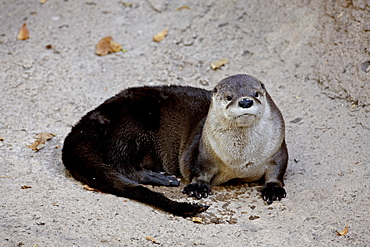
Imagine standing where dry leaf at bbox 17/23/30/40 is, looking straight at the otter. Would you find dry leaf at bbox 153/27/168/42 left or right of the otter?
left

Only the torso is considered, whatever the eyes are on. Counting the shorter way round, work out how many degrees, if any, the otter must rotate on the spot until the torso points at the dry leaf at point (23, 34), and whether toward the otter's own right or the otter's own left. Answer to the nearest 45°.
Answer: approximately 180°

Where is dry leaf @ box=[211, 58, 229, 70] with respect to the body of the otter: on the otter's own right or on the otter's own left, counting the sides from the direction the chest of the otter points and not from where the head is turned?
on the otter's own left

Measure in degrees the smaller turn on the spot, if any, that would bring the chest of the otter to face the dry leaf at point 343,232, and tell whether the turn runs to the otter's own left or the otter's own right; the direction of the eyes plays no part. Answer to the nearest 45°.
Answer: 0° — it already faces it

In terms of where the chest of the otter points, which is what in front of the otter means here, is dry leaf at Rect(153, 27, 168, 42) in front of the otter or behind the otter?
behind

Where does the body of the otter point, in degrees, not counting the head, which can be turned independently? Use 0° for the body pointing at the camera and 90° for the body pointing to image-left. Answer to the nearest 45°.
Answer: approximately 315°
